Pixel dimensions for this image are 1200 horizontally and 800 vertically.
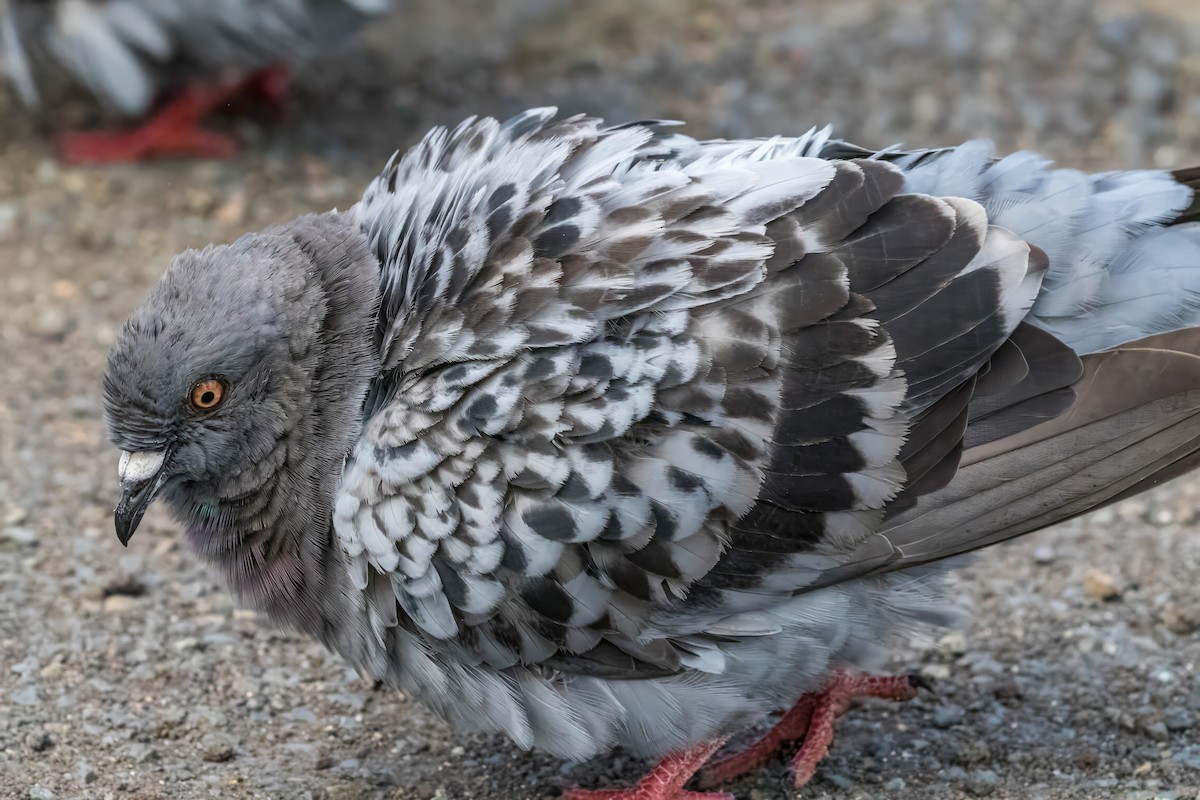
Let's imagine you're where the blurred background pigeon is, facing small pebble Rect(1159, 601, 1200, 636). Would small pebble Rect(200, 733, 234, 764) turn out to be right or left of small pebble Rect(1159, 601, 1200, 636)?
right

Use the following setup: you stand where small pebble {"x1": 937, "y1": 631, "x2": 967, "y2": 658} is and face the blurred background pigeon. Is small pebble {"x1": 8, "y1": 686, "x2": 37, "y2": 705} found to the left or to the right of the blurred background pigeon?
left

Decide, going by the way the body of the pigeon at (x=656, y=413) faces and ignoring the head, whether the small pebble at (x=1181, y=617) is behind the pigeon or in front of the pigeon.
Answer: behind

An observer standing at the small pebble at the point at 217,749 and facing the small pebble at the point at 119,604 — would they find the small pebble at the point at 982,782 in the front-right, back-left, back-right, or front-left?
back-right

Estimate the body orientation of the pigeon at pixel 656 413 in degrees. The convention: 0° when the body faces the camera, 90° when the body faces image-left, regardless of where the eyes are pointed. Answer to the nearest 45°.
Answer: approximately 90°

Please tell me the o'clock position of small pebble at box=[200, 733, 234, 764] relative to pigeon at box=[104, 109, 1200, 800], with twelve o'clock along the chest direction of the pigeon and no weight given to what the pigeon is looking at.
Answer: The small pebble is roughly at 12 o'clock from the pigeon.

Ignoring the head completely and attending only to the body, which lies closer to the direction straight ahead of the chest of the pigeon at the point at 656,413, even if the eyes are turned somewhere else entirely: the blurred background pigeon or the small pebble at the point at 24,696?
the small pebble

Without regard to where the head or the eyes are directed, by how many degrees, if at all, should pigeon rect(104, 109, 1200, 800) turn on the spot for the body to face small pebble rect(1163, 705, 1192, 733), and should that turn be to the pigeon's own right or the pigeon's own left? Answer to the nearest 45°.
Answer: approximately 180°

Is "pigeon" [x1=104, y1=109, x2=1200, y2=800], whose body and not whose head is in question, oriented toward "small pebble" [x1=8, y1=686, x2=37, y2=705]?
yes

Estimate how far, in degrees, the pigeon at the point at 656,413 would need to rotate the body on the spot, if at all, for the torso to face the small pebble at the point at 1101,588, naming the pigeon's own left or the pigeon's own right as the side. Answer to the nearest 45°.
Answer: approximately 135° to the pigeon's own right

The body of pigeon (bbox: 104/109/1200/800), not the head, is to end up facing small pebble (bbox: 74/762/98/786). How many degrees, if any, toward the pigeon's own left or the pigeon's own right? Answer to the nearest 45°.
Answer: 0° — it already faces it
